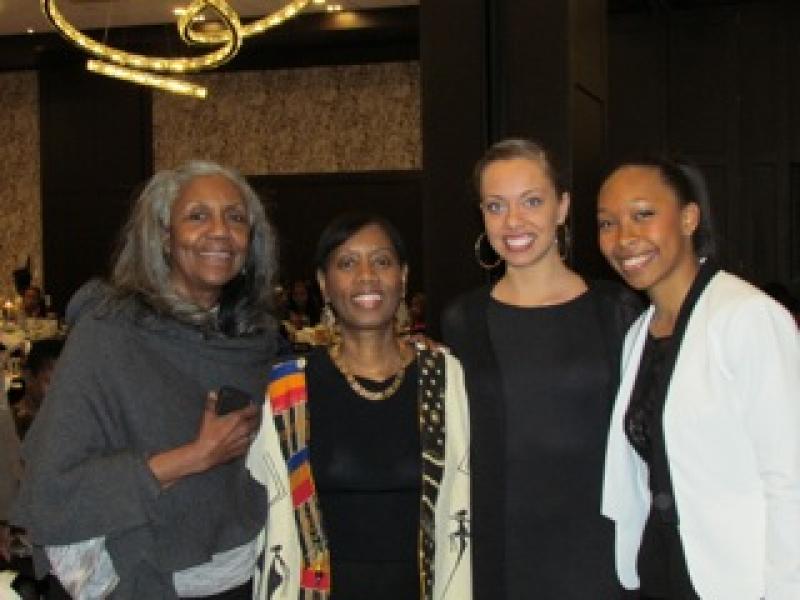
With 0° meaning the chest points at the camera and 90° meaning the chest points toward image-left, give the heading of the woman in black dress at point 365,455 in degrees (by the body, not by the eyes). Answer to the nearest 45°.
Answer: approximately 0°

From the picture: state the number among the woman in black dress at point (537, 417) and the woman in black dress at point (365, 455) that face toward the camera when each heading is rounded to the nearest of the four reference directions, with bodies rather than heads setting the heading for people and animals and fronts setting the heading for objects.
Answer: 2

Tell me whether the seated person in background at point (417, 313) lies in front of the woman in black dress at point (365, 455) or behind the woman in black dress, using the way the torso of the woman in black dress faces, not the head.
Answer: behind

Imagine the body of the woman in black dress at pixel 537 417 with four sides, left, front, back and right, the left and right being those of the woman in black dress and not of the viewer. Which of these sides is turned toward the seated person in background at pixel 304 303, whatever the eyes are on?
back
